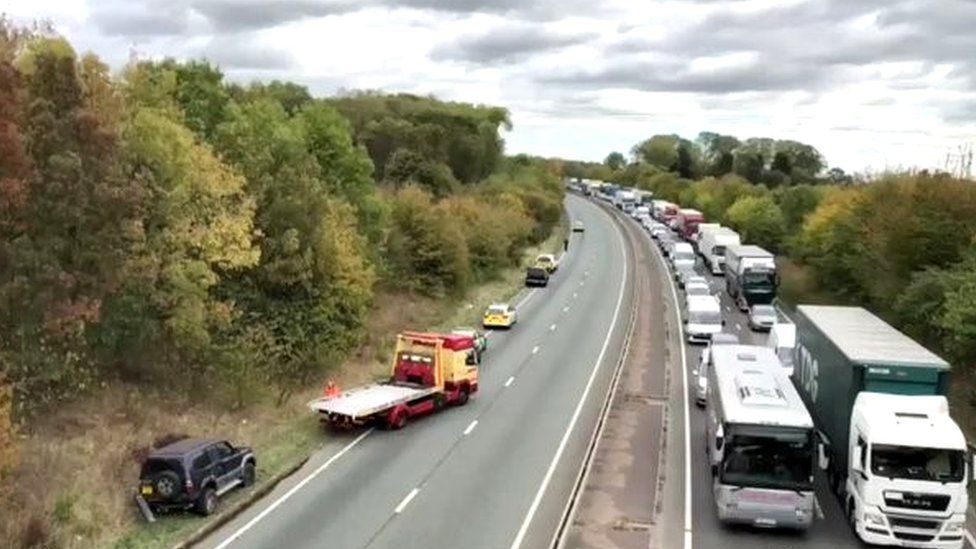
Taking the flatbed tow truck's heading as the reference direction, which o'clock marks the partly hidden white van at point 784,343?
The partly hidden white van is roughly at 1 o'clock from the flatbed tow truck.

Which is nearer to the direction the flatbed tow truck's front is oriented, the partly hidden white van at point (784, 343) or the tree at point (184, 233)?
the partly hidden white van

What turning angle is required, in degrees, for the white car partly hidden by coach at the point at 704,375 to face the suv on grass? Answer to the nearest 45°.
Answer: approximately 45° to its right

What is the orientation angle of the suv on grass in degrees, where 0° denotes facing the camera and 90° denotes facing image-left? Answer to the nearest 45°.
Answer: approximately 225°

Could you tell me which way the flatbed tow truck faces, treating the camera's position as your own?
facing away from the viewer and to the right of the viewer

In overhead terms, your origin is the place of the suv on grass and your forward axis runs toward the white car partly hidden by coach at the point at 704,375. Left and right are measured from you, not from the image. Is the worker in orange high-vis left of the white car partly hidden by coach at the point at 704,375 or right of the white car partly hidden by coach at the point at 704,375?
left

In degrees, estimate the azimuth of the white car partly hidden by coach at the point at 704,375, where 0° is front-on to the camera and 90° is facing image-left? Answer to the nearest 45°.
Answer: approximately 0°
